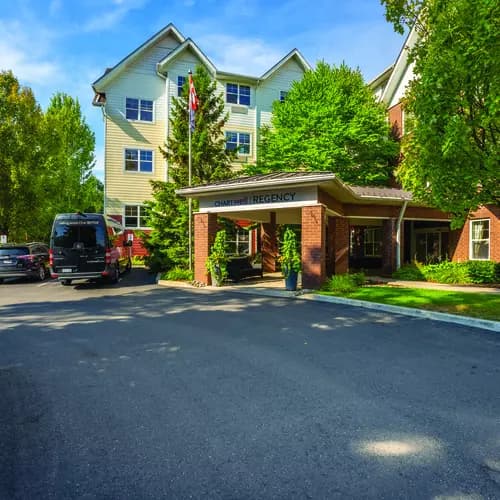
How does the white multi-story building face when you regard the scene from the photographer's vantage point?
facing the viewer

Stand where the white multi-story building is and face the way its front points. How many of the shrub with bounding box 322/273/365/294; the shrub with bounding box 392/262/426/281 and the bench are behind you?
0

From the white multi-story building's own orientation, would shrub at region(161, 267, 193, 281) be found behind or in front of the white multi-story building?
in front

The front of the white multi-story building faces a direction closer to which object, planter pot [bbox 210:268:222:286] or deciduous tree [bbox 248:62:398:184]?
the planter pot

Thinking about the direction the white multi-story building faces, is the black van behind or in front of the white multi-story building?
in front

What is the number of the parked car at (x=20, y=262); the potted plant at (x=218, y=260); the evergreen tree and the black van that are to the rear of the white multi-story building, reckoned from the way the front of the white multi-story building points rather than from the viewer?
0

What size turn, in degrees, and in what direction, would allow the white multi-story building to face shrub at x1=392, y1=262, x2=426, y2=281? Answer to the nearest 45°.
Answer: approximately 45° to its left

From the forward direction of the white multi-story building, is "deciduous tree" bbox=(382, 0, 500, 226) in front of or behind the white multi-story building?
in front

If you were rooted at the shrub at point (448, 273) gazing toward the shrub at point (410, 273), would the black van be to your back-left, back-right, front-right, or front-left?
front-left

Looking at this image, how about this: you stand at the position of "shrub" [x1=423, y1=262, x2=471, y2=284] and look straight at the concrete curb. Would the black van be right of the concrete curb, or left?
right

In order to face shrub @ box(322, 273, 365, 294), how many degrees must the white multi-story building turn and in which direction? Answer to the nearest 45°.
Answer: approximately 45° to its left

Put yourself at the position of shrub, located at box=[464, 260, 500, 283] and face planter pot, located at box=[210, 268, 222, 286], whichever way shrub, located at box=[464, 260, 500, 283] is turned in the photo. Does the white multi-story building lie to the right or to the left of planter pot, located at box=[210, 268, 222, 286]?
right

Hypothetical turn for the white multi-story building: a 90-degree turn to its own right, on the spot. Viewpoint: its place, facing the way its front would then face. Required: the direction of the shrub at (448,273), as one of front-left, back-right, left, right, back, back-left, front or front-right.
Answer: back-left

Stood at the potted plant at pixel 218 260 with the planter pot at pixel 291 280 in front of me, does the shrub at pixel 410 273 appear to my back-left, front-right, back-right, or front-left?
front-left
